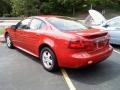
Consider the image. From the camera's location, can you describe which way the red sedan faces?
facing away from the viewer and to the left of the viewer
